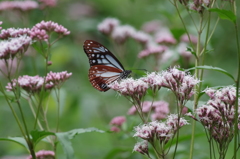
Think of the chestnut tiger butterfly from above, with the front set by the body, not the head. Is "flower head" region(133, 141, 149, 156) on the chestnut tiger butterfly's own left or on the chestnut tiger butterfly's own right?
on the chestnut tiger butterfly's own right

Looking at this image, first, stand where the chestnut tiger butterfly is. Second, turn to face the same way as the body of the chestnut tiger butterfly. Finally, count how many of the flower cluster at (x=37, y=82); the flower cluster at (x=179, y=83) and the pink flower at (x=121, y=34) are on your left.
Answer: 1

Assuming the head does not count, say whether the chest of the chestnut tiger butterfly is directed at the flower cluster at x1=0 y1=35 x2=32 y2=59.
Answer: no

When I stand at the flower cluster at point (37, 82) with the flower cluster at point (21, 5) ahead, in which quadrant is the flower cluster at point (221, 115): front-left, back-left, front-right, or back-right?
back-right

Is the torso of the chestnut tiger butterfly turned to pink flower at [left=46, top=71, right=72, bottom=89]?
no

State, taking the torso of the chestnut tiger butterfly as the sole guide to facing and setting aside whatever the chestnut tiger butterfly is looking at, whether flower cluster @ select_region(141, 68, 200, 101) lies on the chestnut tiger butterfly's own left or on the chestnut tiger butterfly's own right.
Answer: on the chestnut tiger butterfly's own right

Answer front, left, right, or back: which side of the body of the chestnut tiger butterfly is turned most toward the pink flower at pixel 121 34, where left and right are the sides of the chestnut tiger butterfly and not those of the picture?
left

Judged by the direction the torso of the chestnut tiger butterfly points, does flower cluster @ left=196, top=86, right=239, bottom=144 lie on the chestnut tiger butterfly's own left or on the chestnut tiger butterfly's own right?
on the chestnut tiger butterfly's own right

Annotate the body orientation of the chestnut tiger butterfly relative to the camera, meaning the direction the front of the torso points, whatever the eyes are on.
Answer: to the viewer's right
